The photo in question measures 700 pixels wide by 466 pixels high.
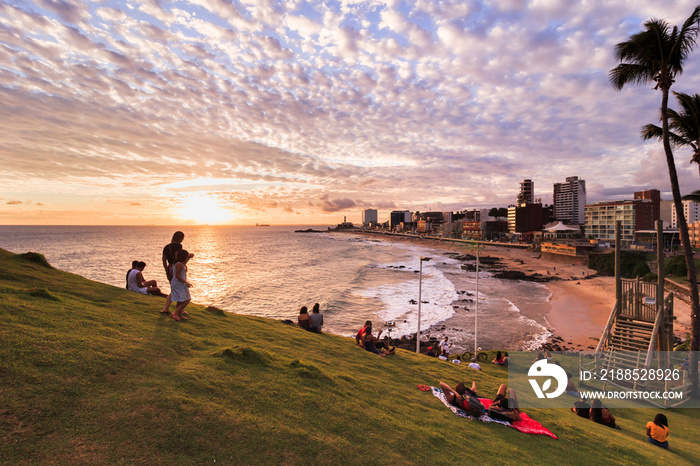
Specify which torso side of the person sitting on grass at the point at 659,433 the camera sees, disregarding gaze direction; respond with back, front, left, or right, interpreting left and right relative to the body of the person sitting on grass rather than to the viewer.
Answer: back

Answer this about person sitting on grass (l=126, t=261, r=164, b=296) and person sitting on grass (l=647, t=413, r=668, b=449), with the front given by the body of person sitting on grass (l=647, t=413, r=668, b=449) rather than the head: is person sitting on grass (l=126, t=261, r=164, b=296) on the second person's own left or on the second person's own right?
on the second person's own left
